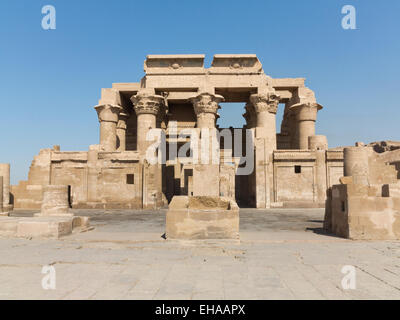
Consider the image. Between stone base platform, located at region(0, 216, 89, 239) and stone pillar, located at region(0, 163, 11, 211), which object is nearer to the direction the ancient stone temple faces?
the stone base platform

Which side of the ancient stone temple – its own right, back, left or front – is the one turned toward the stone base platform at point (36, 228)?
front

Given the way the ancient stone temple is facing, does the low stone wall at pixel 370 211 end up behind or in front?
in front

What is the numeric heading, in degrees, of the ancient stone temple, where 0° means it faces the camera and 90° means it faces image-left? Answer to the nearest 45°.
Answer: approximately 0°

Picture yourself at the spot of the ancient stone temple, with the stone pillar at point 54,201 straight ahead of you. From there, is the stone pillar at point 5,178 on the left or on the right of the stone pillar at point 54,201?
right

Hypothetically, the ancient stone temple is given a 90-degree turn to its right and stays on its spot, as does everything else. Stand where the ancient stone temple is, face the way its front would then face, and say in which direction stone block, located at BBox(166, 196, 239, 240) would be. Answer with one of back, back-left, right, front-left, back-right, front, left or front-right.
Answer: left

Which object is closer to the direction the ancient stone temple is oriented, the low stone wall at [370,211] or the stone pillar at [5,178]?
the low stone wall

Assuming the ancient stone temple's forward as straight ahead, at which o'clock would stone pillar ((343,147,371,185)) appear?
The stone pillar is roughly at 11 o'clock from the ancient stone temple.
